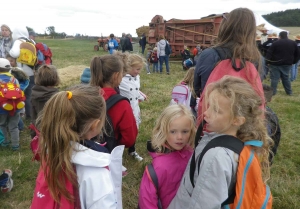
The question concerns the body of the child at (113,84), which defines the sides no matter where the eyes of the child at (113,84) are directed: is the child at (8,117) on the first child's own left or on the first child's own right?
on the first child's own left

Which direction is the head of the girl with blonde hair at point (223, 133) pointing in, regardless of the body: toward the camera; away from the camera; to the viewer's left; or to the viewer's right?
to the viewer's left

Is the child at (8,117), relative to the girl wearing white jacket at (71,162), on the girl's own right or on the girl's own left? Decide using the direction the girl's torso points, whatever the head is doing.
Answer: on the girl's own left

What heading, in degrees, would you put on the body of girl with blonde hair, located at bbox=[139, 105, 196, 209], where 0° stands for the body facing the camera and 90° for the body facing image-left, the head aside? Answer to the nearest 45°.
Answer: approximately 315°

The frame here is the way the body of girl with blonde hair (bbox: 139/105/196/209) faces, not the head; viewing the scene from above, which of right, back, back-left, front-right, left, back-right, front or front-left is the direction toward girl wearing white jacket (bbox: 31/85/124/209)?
right

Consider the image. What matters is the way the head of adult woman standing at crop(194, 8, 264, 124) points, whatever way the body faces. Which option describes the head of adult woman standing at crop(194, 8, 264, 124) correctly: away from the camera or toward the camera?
away from the camera

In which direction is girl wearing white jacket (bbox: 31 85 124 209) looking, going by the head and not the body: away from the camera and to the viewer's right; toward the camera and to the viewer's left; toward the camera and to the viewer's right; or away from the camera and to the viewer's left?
away from the camera and to the viewer's right

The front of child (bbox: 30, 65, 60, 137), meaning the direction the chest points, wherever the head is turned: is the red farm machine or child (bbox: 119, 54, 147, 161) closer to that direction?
the red farm machine

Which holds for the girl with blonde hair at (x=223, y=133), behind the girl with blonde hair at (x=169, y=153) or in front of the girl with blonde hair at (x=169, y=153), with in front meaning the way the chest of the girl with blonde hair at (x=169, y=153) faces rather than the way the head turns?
in front

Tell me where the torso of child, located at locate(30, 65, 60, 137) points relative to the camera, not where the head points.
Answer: away from the camera

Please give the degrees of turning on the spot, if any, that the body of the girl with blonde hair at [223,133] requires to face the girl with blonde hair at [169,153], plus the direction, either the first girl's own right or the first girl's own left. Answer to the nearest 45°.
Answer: approximately 45° to the first girl's own right

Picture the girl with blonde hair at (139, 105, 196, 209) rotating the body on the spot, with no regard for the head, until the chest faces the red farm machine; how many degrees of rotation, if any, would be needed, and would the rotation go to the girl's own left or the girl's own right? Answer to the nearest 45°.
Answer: approximately 135° to the girl's own left

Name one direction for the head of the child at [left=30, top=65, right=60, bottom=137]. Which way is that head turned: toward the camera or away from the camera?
away from the camera

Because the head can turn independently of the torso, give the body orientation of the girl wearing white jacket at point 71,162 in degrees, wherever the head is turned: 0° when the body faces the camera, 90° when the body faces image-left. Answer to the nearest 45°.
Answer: approximately 225°
